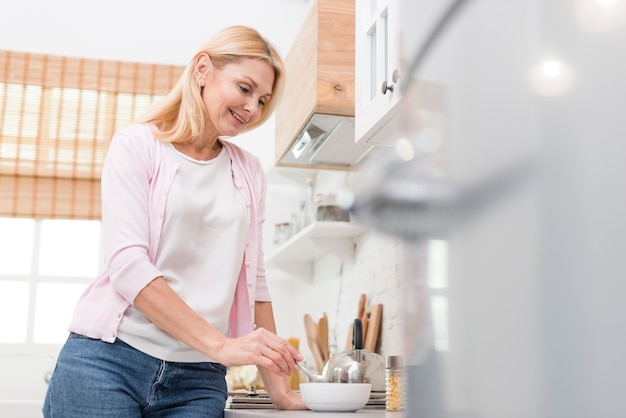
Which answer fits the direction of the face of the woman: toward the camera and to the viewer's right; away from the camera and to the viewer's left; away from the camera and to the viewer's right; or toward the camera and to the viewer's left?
toward the camera and to the viewer's right

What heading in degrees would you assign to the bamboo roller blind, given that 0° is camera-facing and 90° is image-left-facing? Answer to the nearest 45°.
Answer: approximately 0°

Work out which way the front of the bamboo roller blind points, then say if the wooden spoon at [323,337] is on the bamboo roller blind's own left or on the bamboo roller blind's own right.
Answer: on the bamboo roller blind's own left
